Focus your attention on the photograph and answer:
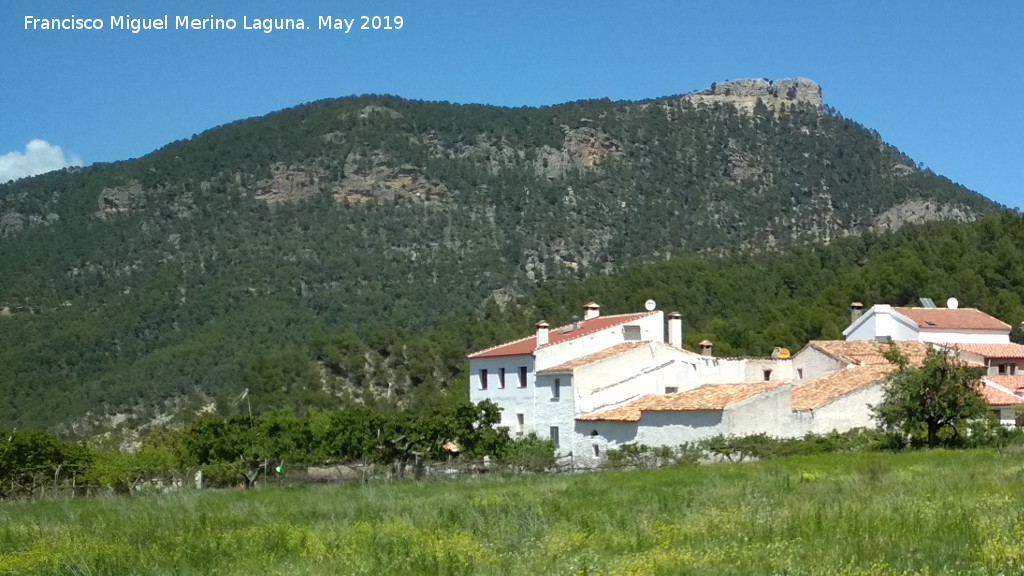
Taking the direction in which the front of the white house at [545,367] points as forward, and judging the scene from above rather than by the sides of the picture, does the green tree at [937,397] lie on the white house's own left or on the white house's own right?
on the white house's own left

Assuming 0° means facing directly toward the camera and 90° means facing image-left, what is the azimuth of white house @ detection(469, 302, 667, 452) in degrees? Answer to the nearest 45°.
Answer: approximately 45°
